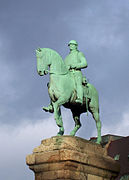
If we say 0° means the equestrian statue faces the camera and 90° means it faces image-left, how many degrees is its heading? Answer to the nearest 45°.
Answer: approximately 45°
